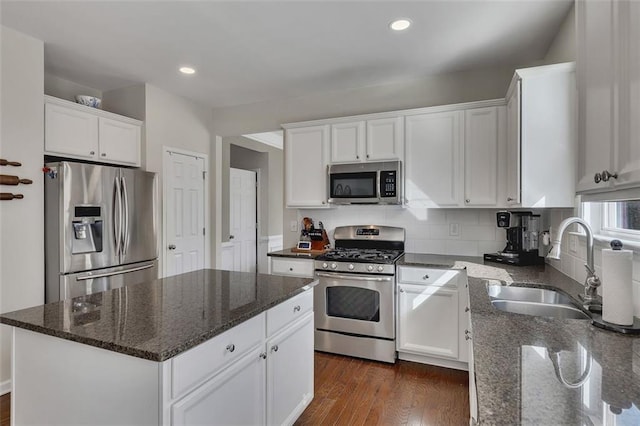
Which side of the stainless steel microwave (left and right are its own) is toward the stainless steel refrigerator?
right

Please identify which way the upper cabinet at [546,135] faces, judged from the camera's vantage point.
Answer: facing to the left of the viewer

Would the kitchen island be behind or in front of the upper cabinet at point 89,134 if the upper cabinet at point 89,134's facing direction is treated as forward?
in front

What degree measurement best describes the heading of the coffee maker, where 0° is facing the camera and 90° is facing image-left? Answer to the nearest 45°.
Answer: approximately 45°

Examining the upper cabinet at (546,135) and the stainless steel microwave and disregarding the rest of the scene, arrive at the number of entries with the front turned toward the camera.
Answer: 1

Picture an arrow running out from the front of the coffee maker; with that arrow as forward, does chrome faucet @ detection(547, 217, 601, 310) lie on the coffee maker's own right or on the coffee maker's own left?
on the coffee maker's own left
